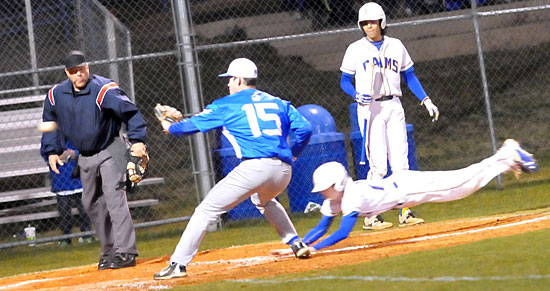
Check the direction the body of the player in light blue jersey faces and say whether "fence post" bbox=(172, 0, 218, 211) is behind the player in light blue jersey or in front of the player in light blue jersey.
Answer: in front

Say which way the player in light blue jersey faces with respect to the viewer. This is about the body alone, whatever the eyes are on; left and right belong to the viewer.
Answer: facing away from the viewer and to the left of the viewer

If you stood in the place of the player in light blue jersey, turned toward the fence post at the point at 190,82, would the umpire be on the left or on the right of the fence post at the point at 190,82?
left

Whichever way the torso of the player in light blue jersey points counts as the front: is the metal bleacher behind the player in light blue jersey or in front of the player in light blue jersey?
in front
